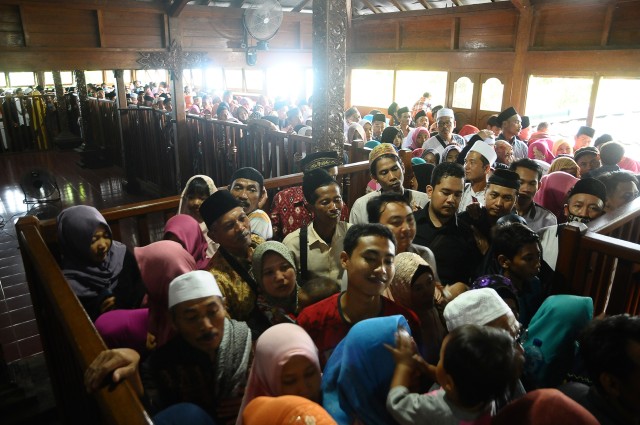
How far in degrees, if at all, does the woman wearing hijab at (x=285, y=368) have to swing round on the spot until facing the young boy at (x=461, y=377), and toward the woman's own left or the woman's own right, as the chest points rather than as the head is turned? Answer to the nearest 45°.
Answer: approximately 45° to the woman's own left

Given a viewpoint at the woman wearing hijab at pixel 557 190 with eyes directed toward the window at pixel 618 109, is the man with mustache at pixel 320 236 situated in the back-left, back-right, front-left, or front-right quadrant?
back-left

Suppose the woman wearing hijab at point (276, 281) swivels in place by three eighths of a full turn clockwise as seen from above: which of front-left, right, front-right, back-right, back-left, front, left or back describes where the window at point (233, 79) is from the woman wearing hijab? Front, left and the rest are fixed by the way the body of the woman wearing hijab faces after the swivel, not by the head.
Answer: right

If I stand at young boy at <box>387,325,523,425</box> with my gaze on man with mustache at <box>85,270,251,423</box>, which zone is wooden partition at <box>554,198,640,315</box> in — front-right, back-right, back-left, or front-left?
back-right

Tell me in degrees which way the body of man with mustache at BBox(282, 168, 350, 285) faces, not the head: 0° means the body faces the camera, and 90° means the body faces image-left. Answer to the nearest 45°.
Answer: approximately 315°

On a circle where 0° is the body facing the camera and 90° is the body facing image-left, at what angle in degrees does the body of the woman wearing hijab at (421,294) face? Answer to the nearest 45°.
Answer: approximately 315°

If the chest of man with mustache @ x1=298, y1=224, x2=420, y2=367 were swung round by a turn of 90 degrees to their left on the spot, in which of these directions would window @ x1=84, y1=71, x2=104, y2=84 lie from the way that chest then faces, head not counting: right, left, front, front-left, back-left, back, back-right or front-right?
left

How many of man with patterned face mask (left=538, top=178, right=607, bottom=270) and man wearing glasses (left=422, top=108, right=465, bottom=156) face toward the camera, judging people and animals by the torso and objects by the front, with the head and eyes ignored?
2

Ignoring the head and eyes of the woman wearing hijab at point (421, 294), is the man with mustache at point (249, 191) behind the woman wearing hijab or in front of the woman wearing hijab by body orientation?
behind

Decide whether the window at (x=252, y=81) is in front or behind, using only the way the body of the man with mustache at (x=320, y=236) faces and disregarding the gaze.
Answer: behind

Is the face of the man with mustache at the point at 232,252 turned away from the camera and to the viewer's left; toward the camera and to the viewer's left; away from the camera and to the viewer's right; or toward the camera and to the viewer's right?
toward the camera and to the viewer's right

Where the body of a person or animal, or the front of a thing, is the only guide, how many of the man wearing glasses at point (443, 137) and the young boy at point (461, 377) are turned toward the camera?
1

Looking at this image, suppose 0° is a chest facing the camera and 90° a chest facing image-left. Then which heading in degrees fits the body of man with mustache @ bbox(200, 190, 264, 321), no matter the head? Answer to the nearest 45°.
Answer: approximately 315°

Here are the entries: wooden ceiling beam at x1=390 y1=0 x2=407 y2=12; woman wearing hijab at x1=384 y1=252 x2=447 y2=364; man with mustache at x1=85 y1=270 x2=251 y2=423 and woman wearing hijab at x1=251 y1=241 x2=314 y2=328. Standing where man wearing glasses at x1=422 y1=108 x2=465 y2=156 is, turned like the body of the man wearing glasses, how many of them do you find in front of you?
3

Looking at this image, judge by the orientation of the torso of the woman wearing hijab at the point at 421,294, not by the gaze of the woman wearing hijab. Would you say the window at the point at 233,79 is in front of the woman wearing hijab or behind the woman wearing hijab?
behind

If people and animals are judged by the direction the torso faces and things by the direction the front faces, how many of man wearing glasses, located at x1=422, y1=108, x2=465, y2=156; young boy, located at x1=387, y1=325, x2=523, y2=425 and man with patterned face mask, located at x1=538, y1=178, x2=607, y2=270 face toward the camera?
2

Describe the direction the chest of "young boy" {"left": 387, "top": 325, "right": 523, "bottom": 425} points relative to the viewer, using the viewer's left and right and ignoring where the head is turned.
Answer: facing away from the viewer and to the left of the viewer
